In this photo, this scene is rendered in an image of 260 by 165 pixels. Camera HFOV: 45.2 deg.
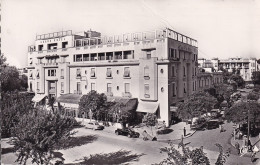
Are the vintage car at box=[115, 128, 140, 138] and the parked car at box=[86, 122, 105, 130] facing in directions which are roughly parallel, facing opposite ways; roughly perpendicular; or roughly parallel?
roughly parallel

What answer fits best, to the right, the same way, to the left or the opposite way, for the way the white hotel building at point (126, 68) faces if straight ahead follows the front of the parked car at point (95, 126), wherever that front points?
to the right

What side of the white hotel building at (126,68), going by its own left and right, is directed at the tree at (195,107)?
left

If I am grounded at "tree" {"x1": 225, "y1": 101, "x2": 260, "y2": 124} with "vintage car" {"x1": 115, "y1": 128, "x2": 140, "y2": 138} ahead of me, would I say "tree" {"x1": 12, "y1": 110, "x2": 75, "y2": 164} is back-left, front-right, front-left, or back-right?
front-left

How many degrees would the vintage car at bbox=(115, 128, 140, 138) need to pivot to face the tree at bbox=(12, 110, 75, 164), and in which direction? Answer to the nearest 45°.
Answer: approximately 45° to its right

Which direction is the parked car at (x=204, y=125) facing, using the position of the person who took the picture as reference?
facing the viewer and to the left of the viewer

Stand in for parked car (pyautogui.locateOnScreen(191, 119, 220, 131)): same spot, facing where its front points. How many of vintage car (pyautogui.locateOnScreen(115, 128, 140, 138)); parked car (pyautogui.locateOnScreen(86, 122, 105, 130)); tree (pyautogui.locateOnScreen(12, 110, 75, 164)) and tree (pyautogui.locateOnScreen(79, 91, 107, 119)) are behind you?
0

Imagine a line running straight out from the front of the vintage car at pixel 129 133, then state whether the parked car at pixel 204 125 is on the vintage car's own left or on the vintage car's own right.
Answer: on the vintage car's own left

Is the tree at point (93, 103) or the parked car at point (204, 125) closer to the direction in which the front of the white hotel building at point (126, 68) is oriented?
the tree
